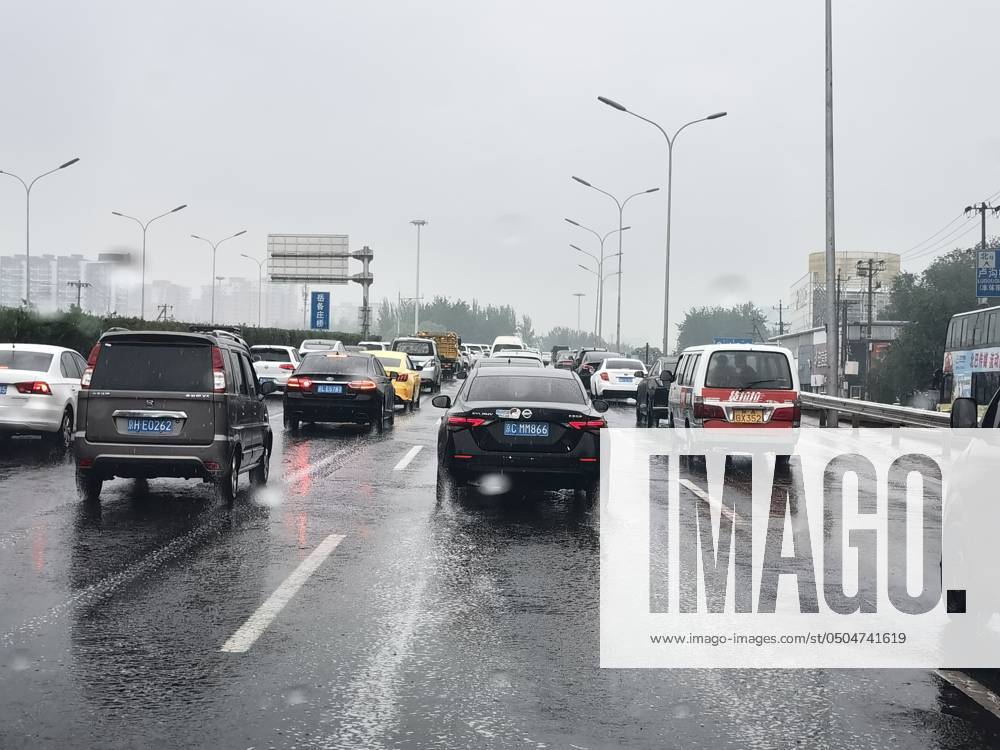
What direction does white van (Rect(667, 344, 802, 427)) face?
away from the camera

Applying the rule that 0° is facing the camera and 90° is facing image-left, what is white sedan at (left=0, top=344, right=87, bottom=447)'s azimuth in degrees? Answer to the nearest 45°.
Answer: approximately 225°

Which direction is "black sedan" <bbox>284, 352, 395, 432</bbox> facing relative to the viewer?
away from the camera

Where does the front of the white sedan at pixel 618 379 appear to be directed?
away from the camera

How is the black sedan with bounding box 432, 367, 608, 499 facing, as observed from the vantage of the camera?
facing away from the viewer

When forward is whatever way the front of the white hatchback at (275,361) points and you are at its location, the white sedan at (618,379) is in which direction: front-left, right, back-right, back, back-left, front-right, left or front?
right

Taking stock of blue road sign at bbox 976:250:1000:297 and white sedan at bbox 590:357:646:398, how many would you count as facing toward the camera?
1

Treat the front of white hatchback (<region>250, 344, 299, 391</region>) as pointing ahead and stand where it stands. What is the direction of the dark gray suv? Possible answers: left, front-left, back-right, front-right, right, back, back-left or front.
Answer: back

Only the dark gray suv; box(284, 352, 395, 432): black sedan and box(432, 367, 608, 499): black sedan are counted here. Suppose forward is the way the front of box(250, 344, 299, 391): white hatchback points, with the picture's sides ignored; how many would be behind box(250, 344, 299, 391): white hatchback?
3

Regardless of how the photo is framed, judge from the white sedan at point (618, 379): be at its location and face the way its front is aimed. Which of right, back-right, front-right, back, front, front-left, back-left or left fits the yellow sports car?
back-left

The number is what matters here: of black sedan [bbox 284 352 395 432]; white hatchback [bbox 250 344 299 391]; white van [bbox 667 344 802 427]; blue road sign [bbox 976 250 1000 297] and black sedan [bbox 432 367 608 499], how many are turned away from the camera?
4

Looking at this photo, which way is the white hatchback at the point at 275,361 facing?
away from the camera
